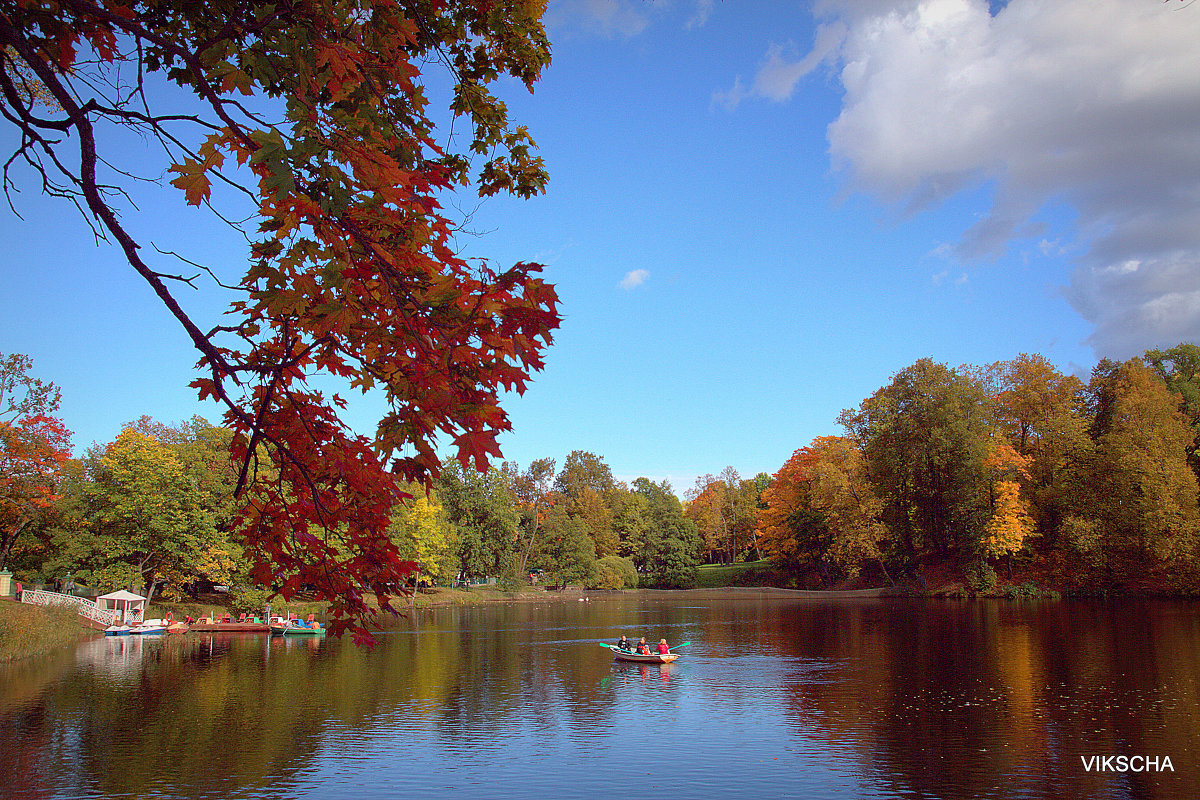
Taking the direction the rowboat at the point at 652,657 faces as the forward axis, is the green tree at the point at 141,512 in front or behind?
in front

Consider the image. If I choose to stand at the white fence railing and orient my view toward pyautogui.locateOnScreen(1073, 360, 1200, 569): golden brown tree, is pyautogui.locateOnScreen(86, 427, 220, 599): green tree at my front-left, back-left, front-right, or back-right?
front-left
